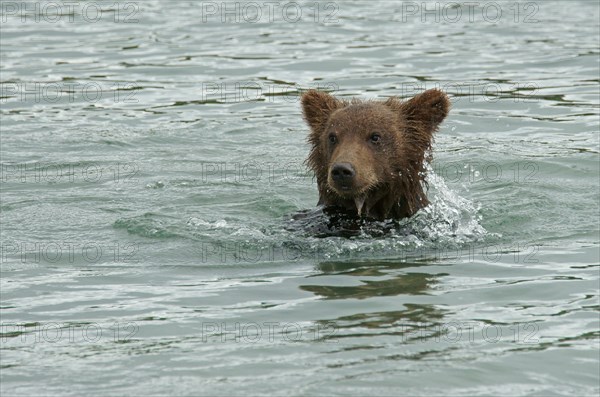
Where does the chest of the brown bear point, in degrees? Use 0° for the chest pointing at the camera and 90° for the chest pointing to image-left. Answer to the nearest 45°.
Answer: approximately 45°
